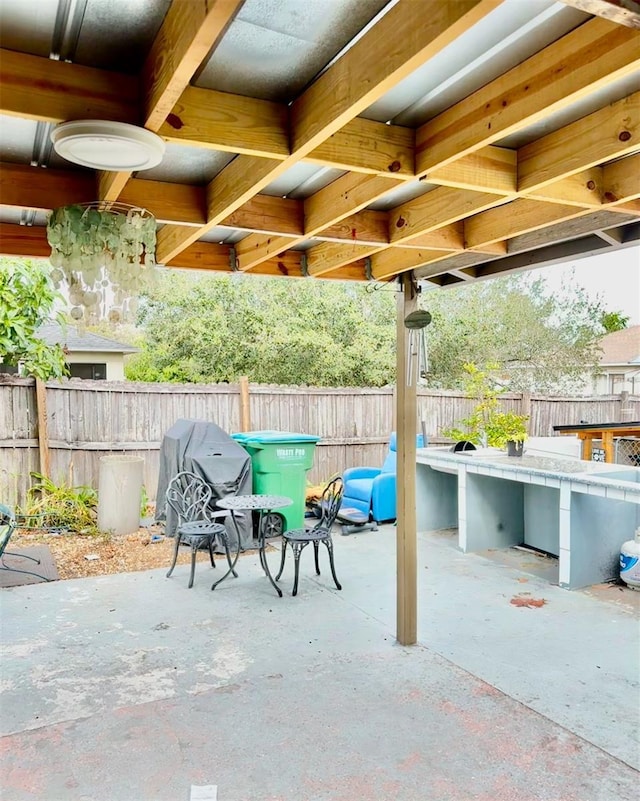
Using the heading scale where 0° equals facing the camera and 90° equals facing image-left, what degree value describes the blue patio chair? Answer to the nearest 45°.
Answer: approximately 45°

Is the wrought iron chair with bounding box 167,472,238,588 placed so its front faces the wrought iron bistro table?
yes

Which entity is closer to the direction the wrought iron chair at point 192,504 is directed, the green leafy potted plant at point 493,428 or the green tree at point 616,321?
the green leafy potted plant

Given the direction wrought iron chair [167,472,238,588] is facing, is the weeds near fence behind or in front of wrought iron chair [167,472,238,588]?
behind

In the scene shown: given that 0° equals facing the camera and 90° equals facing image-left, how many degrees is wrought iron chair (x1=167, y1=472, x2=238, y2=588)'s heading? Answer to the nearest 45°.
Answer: approximately 315°

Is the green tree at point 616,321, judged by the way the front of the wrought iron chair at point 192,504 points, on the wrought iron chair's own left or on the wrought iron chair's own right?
on the wrought iron chair's own left

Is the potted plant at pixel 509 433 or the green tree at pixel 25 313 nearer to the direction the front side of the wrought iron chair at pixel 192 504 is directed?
the potted plant

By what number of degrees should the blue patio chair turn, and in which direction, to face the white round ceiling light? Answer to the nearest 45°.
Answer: approximately 45° to its left

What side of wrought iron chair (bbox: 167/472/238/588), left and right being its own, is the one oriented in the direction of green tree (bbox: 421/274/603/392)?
left

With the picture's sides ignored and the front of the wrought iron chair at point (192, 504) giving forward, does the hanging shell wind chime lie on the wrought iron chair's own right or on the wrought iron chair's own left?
on the wrought iron chair's own right

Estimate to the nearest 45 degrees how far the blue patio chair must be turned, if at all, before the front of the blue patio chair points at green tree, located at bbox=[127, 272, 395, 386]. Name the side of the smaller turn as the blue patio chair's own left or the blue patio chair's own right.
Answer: approximately 90° to the blue patio chair's own right
